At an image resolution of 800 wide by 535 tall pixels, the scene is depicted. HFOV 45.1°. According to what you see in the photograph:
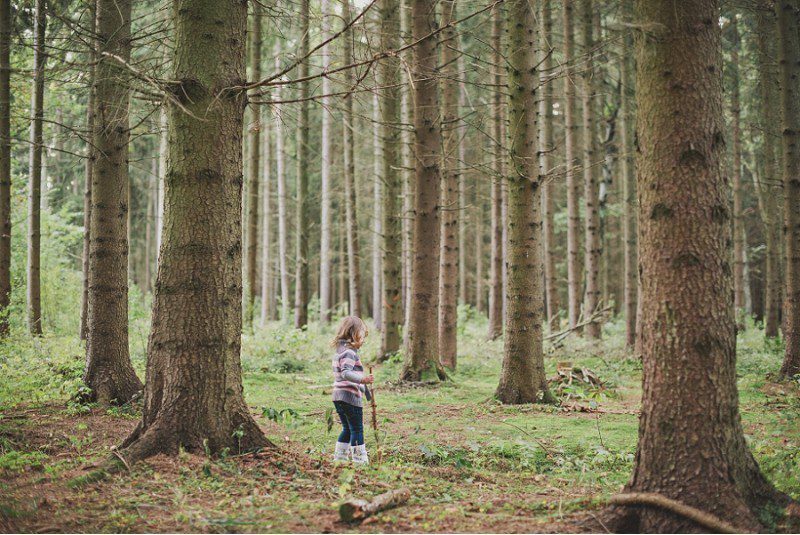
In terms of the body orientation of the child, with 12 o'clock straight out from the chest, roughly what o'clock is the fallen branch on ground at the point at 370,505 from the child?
The fallen branch on ground is roughly at 3 o'clock from the child.

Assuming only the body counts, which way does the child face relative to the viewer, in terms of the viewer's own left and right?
facing to the right of the viewer

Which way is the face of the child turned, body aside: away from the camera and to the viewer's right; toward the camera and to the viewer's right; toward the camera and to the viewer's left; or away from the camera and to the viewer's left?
away from the camera and to the viewer's right
